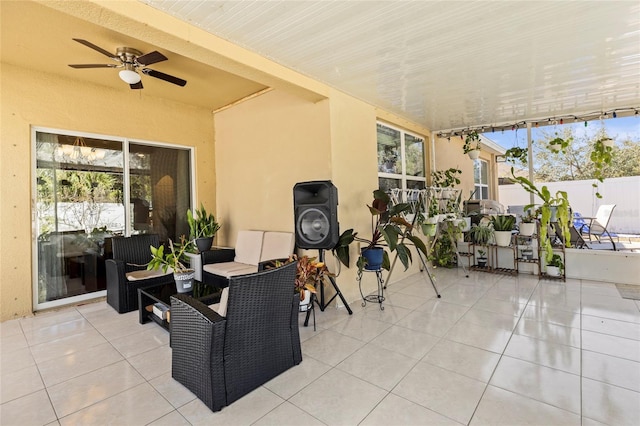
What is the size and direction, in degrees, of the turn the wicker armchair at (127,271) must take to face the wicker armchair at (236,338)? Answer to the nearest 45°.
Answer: approximately 45° to its right

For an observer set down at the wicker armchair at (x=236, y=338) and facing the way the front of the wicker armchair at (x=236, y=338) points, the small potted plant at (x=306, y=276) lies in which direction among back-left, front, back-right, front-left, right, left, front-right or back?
right

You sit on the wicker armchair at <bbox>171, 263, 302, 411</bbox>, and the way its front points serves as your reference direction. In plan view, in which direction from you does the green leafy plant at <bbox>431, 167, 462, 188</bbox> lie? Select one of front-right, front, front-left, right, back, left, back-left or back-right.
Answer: right

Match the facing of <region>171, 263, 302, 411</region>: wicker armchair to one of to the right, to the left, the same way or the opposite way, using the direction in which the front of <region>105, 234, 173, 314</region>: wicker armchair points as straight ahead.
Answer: the opposite way

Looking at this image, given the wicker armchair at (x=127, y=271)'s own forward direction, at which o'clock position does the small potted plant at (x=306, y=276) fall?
The small potted plant is roughly at 12 o'clock from the wicker armchair.

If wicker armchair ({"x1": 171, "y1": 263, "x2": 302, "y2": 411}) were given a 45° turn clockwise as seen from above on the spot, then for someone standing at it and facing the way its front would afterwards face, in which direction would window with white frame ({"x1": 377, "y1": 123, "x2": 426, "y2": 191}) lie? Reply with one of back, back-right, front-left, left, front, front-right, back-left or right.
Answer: front-right

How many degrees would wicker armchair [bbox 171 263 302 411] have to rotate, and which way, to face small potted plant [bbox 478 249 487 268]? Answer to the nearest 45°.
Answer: approximately 90° to its right

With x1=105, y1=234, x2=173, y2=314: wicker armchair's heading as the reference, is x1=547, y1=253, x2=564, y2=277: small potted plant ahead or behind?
ahead

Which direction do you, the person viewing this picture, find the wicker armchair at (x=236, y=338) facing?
facing away from the viewer and to the left of the viewer

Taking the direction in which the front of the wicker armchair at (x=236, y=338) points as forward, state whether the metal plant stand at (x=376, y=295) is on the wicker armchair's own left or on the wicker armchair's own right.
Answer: on the wicker armchair's own right

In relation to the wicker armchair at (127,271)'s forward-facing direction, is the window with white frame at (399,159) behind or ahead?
ahead

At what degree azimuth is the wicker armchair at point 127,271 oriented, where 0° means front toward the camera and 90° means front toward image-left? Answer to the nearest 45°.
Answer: approximately 315°

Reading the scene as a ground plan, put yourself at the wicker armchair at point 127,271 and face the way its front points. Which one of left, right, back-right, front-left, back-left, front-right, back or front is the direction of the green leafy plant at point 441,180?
front-left
